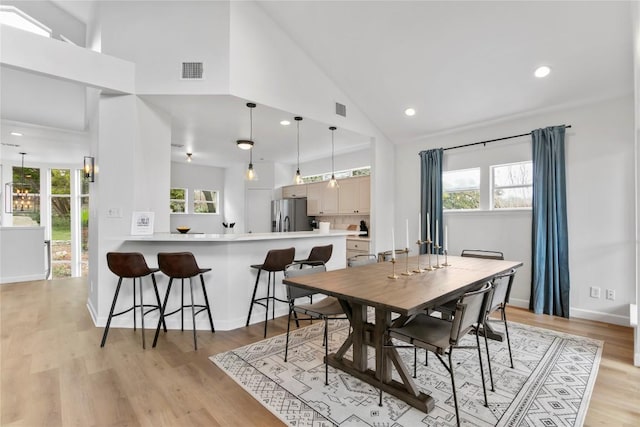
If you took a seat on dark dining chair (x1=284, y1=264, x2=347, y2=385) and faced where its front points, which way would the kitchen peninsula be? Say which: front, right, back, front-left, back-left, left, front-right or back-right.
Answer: back

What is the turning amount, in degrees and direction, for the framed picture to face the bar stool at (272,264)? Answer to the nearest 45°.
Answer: approximately 45° to its left

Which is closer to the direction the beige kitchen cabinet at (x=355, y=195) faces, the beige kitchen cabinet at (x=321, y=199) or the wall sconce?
the wall sconce

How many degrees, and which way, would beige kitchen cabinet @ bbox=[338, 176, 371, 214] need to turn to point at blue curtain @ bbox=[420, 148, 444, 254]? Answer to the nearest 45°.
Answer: approximately 90° to its left

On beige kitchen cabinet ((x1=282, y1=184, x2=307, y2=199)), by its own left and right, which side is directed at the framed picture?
front

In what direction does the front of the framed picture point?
toward the camera

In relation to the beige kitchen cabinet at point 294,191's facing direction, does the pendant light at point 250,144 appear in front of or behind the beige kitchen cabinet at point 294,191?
in front

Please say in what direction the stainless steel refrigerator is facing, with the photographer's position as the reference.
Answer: facing the viewer and to the left of the viewer

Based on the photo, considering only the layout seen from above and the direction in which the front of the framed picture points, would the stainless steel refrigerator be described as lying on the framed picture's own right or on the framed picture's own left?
on the framed picture's own left

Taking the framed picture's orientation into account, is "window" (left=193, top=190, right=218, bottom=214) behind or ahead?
behind

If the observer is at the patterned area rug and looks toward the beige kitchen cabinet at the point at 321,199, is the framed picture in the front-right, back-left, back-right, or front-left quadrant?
front-left

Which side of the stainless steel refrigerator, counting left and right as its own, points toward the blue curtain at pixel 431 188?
left

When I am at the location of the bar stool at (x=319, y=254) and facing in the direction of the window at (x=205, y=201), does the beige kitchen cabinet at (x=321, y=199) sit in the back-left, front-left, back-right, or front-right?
front-right

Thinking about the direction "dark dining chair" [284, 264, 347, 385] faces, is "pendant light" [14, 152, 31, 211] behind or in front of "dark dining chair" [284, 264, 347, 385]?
behind

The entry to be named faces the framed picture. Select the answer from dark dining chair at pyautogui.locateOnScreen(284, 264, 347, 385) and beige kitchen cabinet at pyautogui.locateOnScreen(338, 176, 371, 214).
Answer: the beige kitchen cabinet

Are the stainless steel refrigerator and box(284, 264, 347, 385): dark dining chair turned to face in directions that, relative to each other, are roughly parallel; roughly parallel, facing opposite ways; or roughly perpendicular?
roughly perpendicular

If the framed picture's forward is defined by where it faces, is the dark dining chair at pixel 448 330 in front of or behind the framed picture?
in front

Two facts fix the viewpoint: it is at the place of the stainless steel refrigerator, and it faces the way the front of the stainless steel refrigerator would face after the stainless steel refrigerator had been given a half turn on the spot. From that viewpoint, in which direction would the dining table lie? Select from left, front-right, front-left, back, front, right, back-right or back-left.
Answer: back-right
